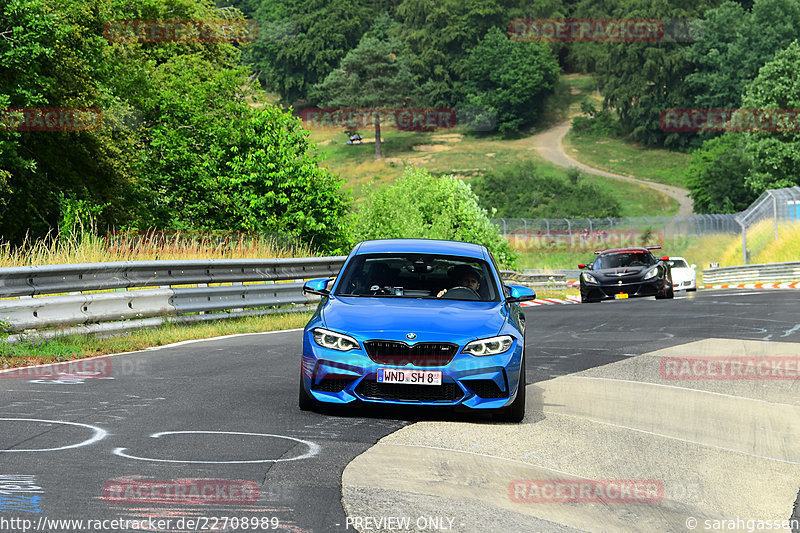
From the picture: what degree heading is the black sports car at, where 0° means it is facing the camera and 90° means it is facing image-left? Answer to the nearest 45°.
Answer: approximately 0°

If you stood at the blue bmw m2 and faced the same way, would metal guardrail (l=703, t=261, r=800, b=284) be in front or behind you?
behind

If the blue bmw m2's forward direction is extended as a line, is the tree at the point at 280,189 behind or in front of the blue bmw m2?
behind

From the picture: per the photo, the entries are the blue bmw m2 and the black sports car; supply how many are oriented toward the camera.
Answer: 2

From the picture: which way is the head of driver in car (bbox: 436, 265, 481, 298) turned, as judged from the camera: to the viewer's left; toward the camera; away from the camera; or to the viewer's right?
toward the camera

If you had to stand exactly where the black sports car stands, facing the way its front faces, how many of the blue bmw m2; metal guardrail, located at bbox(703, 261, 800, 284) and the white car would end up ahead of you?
1

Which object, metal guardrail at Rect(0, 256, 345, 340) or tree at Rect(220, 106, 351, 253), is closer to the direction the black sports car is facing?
the metal guardrail

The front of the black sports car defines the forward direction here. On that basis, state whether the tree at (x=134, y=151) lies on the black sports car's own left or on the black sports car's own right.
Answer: on the black sports car's own right

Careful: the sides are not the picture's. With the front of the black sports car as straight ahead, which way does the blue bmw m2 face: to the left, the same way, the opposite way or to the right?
the same way

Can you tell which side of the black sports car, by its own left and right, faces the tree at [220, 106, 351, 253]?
right

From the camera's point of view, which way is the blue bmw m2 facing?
toward the camera
